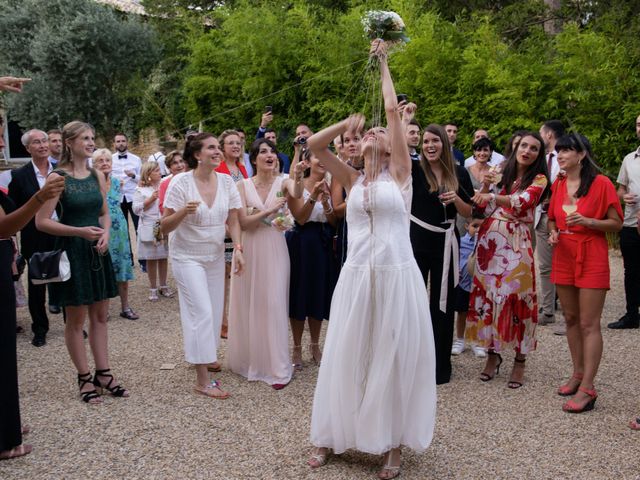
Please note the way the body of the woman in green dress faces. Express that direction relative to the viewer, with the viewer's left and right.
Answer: facing the viewer and to the right of the viewer

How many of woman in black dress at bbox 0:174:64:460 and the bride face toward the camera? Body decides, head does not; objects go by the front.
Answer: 1

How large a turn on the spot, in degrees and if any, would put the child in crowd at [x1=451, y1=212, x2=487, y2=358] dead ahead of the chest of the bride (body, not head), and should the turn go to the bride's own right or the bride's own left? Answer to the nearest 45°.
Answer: approximately 180°

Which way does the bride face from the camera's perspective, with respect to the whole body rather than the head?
toward the camera

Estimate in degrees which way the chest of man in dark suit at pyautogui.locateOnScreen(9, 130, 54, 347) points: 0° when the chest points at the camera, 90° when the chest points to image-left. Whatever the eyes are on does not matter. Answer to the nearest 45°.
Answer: approximately 315°

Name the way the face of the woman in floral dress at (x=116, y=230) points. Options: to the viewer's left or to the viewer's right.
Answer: to the viewer's right

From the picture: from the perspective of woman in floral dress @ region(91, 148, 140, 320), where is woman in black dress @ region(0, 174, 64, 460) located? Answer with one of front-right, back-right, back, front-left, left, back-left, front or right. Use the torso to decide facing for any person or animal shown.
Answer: front-right

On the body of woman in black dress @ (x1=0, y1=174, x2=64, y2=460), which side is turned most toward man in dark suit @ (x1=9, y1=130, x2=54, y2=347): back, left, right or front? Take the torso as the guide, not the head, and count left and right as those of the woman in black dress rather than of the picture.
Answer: left

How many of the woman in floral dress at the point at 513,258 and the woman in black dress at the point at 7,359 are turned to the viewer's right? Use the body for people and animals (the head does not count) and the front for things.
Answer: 1

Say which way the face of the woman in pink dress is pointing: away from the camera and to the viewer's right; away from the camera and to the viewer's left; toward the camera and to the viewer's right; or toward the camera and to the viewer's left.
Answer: toward the camera and to the viewer's right

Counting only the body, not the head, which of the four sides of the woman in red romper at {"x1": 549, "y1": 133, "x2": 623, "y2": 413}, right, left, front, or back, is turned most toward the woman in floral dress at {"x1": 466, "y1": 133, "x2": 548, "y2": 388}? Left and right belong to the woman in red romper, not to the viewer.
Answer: right

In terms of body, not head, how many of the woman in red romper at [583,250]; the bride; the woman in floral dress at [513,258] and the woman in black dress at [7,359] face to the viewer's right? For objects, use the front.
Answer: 1

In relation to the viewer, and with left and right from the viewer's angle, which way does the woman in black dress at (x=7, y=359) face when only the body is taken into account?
facing to the right of the viewer

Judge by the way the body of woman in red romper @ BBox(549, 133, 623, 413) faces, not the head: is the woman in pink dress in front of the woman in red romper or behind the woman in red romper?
in front

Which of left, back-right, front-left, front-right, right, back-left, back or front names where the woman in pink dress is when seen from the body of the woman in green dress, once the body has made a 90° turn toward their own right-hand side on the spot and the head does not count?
back-left

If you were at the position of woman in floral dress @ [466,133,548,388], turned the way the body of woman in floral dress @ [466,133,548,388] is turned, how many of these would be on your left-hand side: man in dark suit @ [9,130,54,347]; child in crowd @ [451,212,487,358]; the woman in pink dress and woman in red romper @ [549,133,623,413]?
1

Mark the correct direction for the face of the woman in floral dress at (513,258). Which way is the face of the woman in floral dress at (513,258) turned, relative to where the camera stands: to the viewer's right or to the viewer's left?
to the viewer's left

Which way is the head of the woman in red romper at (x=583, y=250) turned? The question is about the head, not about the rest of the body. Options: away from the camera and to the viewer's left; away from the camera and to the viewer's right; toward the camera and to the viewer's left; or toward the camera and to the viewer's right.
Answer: toward the camera and to the viewer's left
